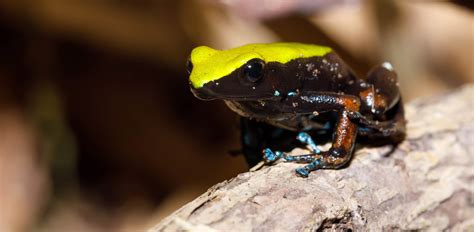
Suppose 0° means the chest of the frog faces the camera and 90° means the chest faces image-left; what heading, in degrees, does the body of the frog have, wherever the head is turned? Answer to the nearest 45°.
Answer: approximately 45°
